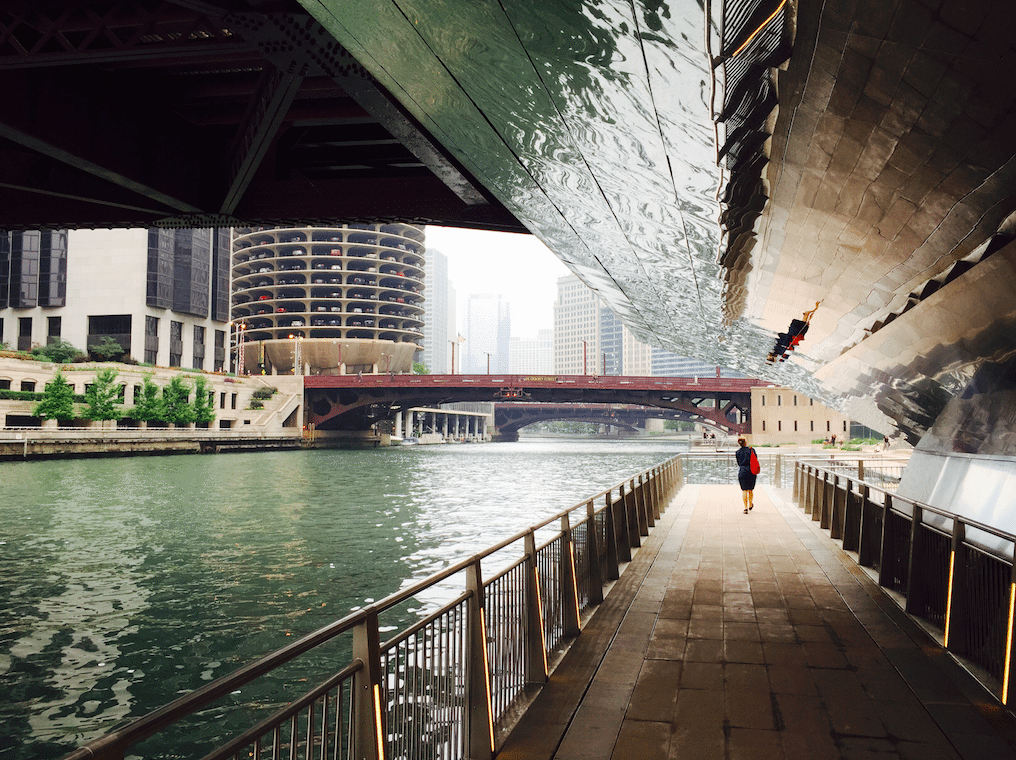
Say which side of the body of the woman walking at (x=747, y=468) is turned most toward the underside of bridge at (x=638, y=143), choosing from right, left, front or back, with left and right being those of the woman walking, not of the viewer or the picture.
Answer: back

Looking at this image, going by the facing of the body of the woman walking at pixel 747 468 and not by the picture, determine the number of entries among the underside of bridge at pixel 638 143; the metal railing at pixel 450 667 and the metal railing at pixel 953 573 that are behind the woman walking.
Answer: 3

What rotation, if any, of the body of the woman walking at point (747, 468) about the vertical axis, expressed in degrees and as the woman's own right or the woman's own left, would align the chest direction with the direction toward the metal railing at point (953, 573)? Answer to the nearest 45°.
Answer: approximately 180°

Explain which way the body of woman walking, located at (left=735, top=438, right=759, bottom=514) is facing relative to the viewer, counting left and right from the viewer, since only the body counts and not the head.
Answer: facing away from the viewer

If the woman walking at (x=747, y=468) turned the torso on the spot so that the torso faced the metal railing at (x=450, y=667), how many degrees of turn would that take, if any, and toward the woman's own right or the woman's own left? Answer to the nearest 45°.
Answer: approximately 180°
